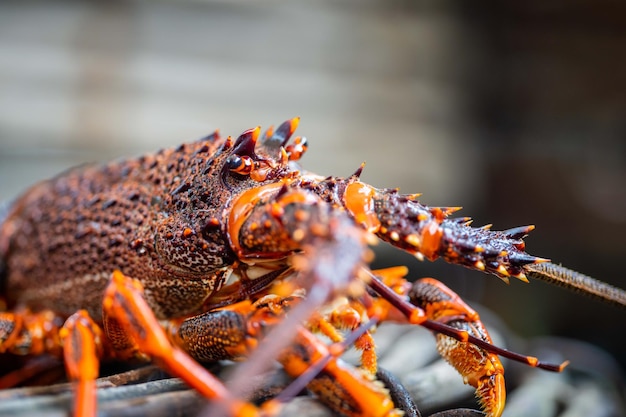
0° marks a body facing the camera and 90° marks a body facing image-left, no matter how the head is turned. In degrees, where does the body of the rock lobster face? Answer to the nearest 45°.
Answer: approximately 315°
